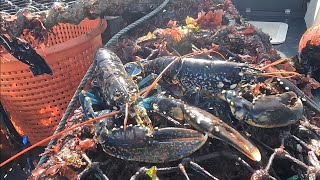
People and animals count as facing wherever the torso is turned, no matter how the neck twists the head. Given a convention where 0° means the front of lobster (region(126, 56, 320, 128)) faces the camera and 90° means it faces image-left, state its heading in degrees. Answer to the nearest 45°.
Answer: approximately 270°

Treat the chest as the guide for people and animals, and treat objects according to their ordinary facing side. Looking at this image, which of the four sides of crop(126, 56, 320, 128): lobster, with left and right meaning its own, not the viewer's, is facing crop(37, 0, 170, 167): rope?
back

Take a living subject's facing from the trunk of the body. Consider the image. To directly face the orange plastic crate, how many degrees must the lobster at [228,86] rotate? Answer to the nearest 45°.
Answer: approximately 135° to its left

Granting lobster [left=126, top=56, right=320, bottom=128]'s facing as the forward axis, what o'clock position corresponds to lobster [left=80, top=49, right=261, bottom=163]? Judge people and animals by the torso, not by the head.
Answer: lobster [left=80, top=49, right=261, bottom=163] is roughly at 4 o'clock from lobster [left=126, top=56, right=320, bottom=128].
